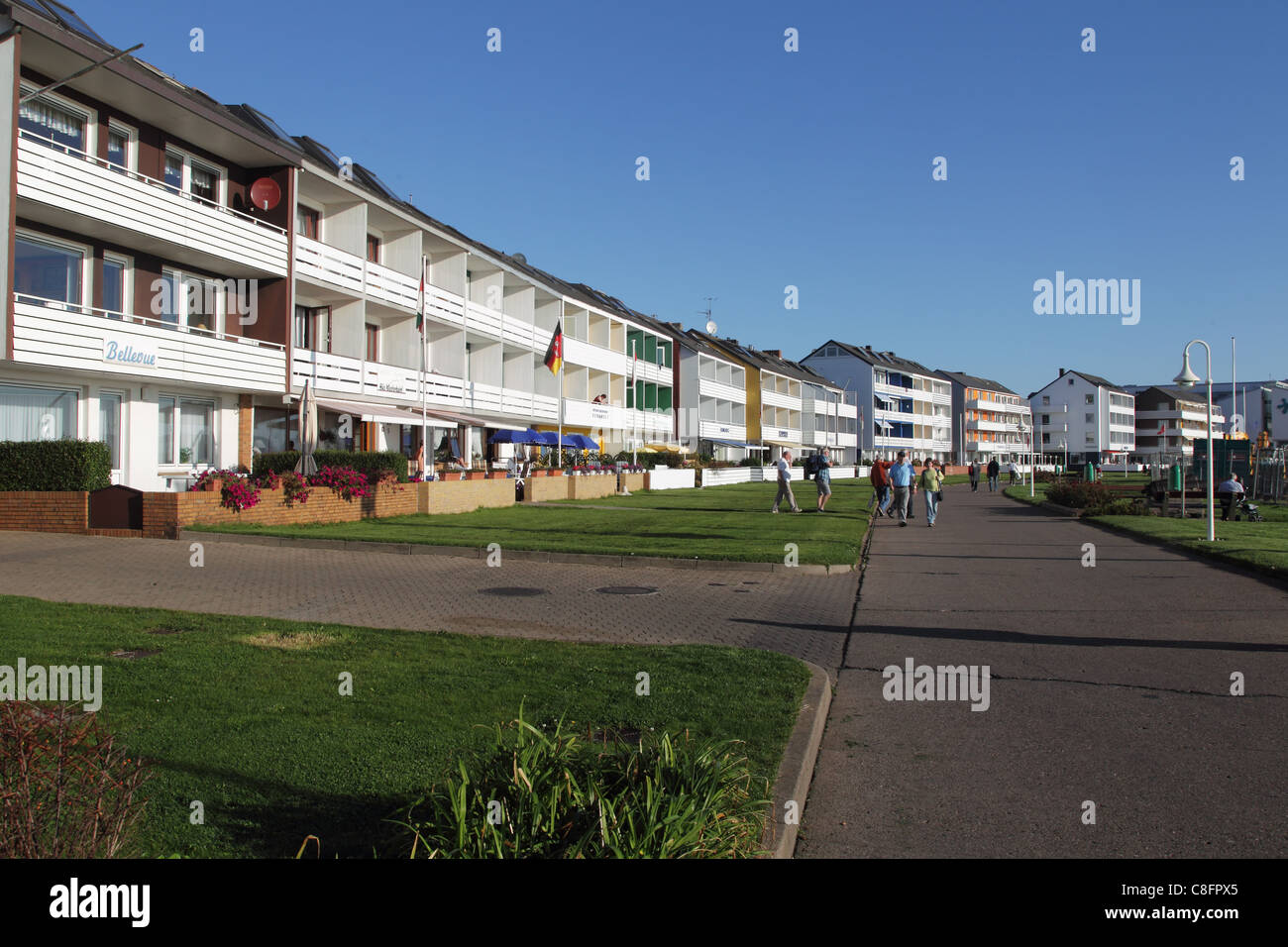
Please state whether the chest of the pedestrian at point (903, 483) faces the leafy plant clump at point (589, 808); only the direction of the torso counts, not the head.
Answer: yes

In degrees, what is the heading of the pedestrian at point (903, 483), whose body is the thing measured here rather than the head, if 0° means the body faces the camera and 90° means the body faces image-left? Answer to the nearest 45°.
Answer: approximately 0°

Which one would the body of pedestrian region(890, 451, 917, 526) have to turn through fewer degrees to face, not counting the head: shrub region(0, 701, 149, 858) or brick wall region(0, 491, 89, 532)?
the shrub

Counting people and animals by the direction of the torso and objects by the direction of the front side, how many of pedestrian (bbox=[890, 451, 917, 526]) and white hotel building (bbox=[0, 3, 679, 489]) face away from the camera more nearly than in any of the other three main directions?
0

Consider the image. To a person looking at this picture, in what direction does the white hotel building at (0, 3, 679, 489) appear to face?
facing the viewer and to the right of the viewer

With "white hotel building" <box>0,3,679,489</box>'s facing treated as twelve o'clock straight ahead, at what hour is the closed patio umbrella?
The closed patio umbrella is roughly at 2 o'clock from the white hotel building.

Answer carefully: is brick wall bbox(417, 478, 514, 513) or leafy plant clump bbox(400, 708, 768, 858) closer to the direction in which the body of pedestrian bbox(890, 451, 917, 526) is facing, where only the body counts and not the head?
the leafy plant clump

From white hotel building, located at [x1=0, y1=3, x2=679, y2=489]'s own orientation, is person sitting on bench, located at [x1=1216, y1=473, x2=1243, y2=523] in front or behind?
in front

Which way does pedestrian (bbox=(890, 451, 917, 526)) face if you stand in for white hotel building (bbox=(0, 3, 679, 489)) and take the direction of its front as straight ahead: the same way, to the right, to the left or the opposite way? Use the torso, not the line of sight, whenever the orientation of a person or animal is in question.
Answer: to the right

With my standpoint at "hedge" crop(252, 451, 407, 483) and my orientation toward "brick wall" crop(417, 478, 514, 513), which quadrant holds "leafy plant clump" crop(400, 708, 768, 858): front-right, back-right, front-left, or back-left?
back-right

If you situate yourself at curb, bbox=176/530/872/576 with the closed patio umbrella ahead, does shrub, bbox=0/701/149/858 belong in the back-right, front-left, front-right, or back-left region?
back-left

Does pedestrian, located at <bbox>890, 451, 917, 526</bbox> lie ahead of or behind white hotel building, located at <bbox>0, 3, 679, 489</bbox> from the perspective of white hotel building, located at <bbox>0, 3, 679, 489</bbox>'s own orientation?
ahead

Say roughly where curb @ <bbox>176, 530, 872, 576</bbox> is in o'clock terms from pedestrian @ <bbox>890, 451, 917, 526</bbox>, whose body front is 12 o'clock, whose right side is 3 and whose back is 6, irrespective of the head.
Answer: The curb is roughly at 1 o'clock from the pedestrian.

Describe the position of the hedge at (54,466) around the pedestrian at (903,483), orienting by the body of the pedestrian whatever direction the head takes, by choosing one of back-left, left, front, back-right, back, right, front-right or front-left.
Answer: front-right
